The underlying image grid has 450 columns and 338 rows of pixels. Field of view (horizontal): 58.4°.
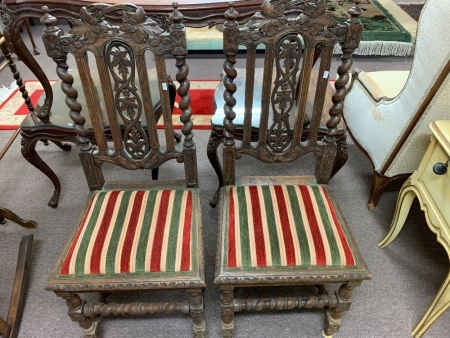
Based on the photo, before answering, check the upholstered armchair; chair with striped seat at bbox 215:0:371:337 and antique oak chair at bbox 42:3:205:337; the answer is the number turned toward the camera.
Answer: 2

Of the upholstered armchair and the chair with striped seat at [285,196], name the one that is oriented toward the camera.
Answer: the chair with striped seat

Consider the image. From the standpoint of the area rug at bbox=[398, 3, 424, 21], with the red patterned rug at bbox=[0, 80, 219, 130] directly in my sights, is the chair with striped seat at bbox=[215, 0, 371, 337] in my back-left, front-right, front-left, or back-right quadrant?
front-left

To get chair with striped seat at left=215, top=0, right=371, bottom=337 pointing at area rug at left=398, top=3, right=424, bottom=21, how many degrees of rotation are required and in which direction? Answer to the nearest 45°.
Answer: approximately 180°

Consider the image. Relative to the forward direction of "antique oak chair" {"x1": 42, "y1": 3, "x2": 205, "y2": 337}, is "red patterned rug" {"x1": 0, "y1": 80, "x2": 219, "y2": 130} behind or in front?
behind

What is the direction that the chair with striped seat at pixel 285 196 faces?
toward the camera

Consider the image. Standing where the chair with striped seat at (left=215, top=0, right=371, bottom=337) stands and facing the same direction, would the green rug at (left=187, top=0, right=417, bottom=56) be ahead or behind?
behind

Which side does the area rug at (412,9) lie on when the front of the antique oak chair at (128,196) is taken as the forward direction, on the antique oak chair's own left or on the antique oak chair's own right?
on the antique oak chair's own left

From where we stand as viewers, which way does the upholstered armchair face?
facing away from the viewer and to the left of the viewer

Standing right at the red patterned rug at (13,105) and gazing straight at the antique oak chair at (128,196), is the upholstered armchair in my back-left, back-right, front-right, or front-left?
front-left

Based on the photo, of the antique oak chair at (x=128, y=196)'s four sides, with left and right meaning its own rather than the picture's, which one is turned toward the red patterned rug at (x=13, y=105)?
back
